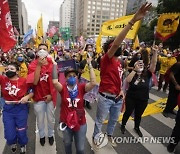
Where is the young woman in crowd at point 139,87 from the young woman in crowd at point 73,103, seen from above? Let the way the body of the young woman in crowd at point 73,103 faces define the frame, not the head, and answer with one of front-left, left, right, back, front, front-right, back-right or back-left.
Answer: back-left

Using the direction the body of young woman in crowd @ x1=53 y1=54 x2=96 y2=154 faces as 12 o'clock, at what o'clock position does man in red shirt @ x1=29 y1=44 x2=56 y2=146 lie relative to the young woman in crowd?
The man in red shirt is roughly at 5 o'clock from the young woman in crowd.

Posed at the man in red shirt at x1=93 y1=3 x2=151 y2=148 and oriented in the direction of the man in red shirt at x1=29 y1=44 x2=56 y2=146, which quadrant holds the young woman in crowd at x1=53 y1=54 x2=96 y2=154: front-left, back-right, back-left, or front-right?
front-left

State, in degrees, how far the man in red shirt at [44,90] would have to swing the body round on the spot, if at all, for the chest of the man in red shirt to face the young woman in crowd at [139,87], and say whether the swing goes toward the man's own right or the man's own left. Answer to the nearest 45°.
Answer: approximately 90° to the man's own left

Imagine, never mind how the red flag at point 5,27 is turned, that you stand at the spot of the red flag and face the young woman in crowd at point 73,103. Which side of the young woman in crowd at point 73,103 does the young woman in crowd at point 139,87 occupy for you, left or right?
left

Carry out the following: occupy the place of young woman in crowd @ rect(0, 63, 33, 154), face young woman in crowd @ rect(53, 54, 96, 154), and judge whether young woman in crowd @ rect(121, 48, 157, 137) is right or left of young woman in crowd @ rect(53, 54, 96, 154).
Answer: left

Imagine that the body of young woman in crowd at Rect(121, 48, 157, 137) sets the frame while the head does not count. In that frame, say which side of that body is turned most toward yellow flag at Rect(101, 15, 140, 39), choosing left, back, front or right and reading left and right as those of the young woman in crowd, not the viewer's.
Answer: back

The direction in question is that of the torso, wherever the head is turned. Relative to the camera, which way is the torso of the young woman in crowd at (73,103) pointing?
toward the camera

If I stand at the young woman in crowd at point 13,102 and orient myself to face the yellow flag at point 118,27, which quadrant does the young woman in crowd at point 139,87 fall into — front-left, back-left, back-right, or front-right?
front-right

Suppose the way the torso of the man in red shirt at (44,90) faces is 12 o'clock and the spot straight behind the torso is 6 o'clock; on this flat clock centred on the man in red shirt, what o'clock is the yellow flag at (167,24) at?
The yellow flag is roughly at 8 o'clock from the man in red shirt.

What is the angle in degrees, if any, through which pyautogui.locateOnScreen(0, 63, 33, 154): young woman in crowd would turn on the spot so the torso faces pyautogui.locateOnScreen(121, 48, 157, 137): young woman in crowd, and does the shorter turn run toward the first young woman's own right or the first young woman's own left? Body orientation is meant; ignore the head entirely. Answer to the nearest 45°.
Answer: approximately 90° to the first young woman's own left

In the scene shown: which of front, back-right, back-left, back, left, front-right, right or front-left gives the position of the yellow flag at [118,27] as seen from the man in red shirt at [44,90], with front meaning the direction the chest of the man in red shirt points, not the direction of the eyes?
back-left

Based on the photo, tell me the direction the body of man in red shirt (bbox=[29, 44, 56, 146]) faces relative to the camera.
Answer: toward the camera

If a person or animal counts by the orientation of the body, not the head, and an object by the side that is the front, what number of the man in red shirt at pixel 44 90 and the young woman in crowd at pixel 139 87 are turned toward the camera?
2
